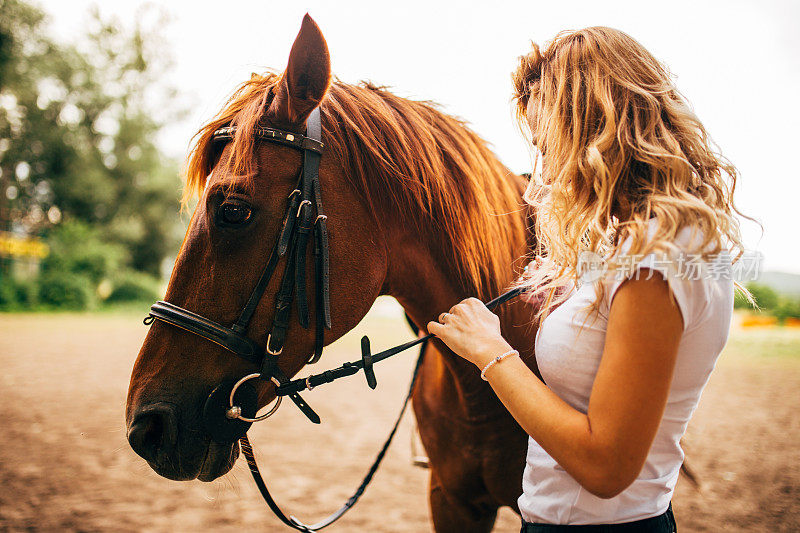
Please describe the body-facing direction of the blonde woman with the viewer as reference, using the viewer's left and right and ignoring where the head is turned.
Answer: facing to the left of the viewer

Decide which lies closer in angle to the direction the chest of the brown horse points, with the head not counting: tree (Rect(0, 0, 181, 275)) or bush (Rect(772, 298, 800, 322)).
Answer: the tree

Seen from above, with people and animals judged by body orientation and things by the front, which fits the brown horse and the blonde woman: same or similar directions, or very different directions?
same or similar directions

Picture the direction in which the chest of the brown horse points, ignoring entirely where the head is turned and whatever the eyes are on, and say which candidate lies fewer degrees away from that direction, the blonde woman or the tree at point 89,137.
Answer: the tree

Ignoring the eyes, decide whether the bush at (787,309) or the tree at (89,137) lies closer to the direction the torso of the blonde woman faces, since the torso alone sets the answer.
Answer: the tree

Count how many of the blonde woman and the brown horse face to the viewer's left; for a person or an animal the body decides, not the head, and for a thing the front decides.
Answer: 2

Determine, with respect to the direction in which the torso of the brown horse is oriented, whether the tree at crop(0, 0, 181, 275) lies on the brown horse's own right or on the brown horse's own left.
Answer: on the brown horse's own right

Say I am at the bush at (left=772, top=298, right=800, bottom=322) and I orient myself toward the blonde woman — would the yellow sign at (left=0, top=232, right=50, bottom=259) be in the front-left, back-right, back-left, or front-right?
front-right

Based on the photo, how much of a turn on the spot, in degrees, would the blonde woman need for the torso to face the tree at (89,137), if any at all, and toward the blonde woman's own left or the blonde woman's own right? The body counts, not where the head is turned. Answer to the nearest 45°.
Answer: approximately 45° to the blonde woman's own right

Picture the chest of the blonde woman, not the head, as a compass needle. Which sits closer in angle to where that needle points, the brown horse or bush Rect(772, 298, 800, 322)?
the brown horse

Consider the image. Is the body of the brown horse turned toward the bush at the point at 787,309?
no

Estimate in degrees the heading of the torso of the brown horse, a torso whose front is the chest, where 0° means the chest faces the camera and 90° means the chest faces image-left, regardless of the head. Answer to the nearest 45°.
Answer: approximately 90°

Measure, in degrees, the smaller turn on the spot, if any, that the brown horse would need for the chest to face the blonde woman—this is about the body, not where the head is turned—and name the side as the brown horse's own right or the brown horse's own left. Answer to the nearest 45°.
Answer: approximately 135° to the brown horse's own left
